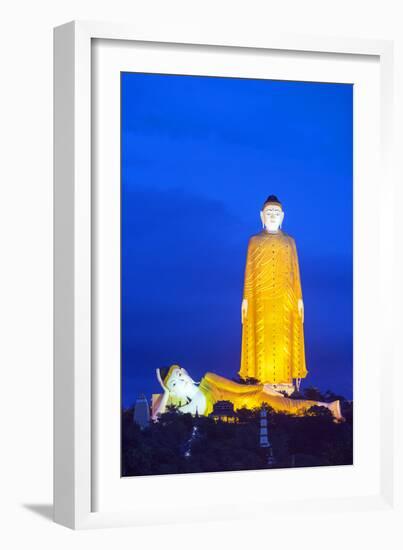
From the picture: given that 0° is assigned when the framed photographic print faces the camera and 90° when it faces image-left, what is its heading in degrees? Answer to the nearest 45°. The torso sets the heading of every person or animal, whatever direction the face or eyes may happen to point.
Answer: approximately 315°
